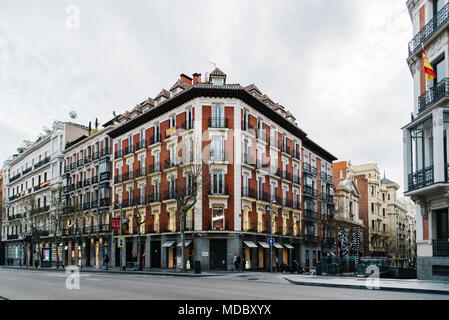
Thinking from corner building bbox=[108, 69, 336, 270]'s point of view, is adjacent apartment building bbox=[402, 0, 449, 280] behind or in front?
in front

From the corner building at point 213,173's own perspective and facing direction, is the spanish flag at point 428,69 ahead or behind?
ahead

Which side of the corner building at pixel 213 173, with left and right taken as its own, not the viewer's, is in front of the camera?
front
